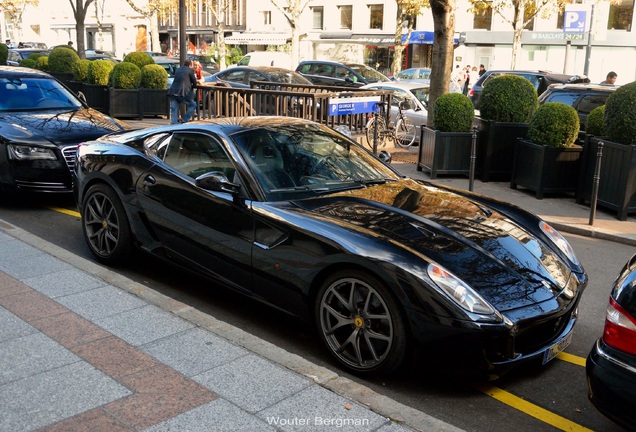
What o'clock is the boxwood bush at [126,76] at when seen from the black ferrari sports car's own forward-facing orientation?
The boxwood bush is roughly at 7 o'clock from the black ferrari sports car.

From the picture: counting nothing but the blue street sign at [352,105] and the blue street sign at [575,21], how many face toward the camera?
2

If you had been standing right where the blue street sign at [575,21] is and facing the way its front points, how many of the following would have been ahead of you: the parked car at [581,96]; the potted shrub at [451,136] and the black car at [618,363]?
3

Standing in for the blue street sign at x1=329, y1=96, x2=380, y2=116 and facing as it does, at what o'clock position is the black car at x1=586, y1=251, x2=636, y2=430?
The black car is roughly at 12 o'clock from the blue street sign.

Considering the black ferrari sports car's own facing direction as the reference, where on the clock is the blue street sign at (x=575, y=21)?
The blue street sign is roughly at 8 o'clock from the black ferrari sports car.

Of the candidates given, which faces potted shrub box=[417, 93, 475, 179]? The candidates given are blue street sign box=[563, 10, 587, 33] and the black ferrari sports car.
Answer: the blue street sign

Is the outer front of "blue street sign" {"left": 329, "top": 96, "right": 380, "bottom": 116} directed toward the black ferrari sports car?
yes

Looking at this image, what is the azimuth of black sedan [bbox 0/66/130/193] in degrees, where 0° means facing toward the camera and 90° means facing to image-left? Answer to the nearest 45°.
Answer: approximately 315°

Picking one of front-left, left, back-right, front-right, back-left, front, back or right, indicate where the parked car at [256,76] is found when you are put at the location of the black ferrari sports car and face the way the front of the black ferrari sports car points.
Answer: back-left

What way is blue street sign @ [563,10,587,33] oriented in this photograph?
toward the camera

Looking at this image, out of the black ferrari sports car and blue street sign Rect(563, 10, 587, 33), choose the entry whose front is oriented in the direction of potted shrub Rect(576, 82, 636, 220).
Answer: the blue street sign

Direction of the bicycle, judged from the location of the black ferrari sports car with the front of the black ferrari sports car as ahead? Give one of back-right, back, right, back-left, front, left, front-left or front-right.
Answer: back-left

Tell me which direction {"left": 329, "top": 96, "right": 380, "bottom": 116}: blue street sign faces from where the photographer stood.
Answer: facing the viewer

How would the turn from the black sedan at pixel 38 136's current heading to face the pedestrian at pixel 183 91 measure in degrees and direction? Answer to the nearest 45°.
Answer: approximately 135° to its left

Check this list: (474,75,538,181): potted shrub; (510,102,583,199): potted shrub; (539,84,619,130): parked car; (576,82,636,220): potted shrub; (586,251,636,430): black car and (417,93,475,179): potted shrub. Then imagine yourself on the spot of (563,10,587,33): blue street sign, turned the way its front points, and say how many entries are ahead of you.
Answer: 6

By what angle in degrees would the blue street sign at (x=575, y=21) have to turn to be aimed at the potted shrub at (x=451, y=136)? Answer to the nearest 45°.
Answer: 0° — it already faces it

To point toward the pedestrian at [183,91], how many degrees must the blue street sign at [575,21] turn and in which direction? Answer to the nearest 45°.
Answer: approximately 45° to its right

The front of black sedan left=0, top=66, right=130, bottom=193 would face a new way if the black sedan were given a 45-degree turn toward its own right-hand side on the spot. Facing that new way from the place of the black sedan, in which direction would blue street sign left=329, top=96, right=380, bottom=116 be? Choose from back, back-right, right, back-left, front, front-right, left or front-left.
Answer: back-left

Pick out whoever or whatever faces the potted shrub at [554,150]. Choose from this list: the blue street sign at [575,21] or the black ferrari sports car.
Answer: the blue street sign

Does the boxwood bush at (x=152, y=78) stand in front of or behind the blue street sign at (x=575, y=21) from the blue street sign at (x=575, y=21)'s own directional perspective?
in front
